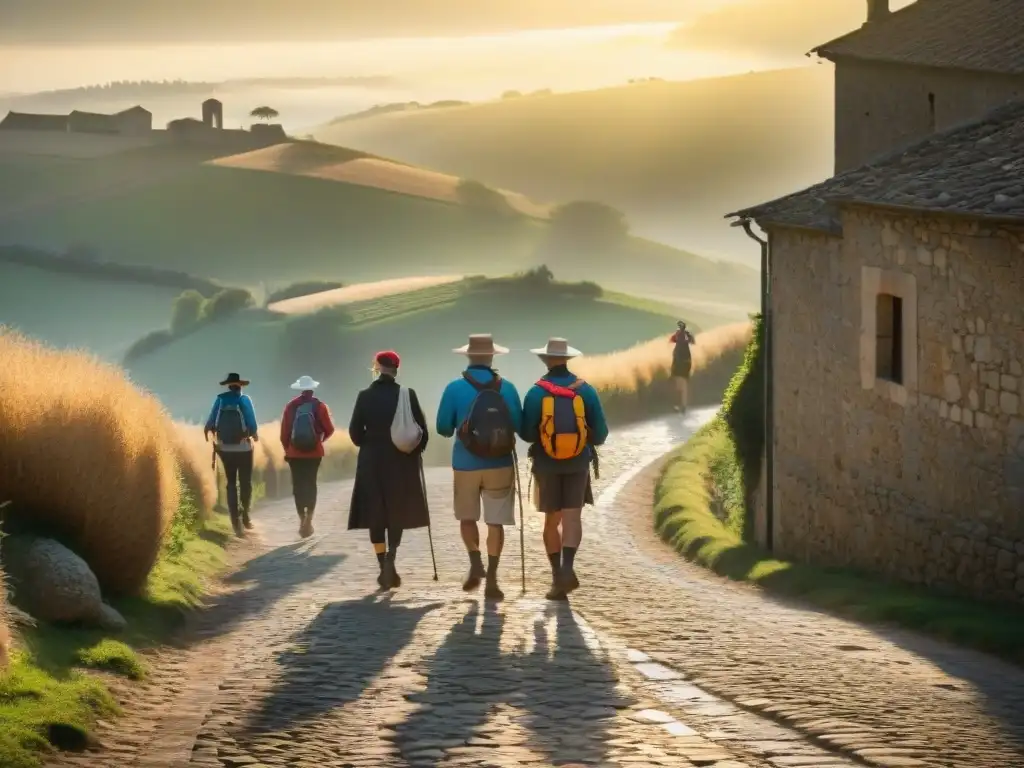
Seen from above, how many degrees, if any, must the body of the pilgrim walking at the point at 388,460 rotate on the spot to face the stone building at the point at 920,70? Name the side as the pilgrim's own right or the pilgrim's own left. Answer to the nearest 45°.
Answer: approximately 45° to the pilgrim's own right

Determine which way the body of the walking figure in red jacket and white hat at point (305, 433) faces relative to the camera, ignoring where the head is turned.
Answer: away from the camera

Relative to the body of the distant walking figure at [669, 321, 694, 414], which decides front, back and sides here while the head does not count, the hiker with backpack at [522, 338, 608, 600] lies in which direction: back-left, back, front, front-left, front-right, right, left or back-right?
back

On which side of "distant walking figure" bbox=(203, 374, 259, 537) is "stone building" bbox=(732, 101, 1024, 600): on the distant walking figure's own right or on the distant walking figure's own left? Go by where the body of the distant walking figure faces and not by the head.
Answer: on the distant walking figure's own right

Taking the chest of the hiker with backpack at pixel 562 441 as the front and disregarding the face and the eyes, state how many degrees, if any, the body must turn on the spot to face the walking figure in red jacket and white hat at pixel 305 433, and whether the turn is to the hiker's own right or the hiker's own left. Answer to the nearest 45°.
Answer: approximately 45° to the hiker's own left

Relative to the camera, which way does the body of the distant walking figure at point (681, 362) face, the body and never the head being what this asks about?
away from the camera

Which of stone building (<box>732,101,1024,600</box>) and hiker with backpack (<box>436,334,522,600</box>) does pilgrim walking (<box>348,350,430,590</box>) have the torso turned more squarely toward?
the stone building

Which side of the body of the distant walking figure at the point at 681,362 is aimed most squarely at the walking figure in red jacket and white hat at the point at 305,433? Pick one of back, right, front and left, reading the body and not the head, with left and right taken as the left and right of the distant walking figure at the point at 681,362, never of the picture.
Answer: back

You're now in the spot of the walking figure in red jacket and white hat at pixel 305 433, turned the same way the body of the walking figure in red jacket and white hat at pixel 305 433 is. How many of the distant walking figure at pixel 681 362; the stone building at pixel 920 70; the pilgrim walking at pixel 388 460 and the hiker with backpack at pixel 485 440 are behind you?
2

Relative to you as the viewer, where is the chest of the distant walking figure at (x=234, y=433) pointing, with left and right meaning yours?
facing away from the viewer

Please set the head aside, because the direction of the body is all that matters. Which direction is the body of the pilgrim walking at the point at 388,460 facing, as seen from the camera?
away from the camera

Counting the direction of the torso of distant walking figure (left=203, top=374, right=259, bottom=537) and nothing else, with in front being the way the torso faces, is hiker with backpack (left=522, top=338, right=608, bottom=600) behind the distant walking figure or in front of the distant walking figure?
behind
